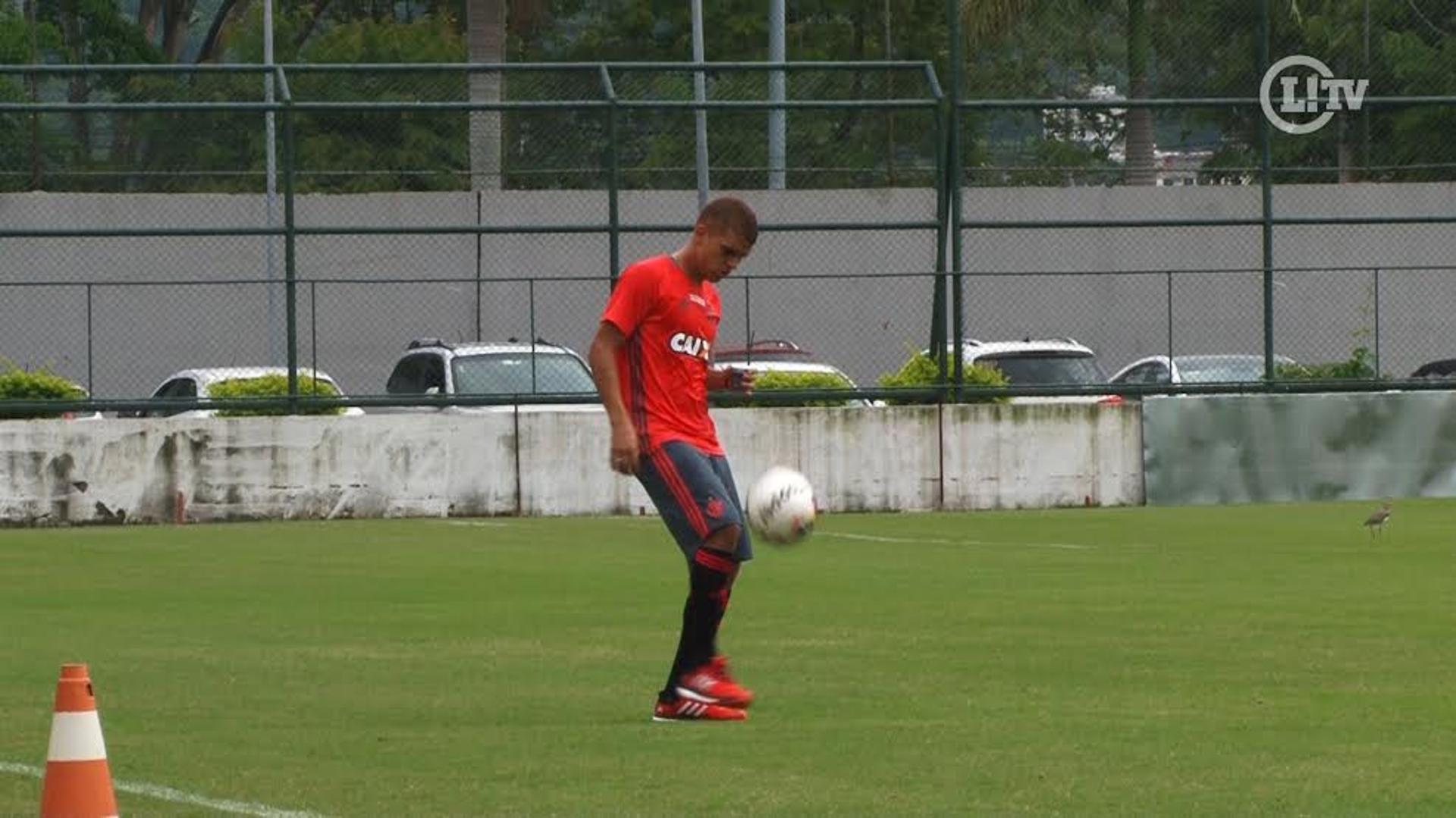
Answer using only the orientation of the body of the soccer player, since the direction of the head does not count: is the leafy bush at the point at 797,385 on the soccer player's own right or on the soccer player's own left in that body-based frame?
on the soccer player's own left

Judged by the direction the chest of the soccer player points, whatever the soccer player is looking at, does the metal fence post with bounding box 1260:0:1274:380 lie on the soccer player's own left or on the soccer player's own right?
on the soccer player's own left

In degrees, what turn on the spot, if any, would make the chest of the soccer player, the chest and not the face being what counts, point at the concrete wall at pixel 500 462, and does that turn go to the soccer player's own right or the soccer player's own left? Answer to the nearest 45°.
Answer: approximately 135° to the soccer player's own left

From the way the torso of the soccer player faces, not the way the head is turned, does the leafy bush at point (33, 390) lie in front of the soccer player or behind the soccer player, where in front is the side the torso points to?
behind

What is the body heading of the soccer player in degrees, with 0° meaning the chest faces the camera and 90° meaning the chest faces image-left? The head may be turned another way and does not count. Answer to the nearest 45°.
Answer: approximately 315°

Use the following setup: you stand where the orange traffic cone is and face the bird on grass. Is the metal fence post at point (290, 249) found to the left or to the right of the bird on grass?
left

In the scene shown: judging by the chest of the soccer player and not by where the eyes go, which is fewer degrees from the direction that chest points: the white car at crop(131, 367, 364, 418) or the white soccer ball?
the white soccer ball

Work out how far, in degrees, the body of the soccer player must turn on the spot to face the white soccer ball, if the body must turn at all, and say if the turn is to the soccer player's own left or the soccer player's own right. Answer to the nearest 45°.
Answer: approximately 90° to the soccer player's own left
